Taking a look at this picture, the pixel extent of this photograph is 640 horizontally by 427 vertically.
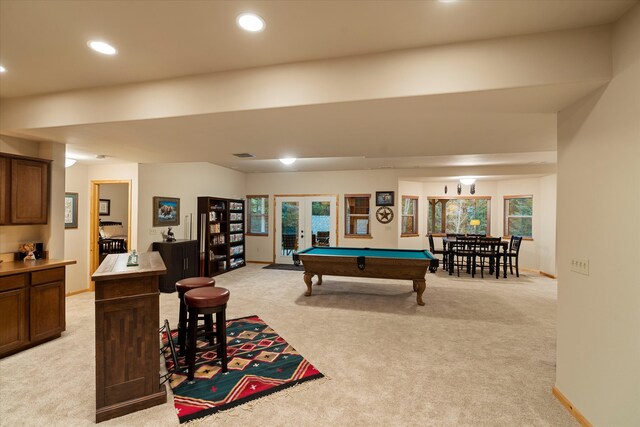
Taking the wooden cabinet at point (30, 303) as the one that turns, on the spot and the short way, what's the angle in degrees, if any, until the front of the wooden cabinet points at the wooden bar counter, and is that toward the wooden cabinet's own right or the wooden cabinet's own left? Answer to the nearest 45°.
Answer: approximately 45° to the wooden cabinet's own right

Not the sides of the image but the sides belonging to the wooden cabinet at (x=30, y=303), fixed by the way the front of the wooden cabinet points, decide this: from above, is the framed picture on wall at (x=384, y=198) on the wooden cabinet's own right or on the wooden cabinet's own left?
on the wooden cabinet's own left

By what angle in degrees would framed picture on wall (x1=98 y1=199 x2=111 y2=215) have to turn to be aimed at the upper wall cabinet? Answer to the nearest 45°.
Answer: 0° — it already faces it

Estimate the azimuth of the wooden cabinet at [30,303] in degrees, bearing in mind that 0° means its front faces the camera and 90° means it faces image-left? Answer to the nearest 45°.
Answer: approximately 315°

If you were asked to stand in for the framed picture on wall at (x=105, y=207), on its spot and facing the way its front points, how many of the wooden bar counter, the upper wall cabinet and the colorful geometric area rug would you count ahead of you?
3

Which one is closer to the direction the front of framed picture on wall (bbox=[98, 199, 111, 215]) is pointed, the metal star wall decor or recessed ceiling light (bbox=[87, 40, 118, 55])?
the recessed ceiling light

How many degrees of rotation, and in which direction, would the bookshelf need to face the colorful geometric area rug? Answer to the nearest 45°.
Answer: approximately 45° to its right

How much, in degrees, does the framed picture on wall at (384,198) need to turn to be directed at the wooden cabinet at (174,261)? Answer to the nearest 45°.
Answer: approximately 45° to its right

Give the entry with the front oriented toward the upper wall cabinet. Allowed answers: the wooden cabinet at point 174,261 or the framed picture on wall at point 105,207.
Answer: the framed picture on wall

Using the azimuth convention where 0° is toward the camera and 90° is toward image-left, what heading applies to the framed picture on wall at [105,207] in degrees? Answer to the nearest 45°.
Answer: approximately 0°
